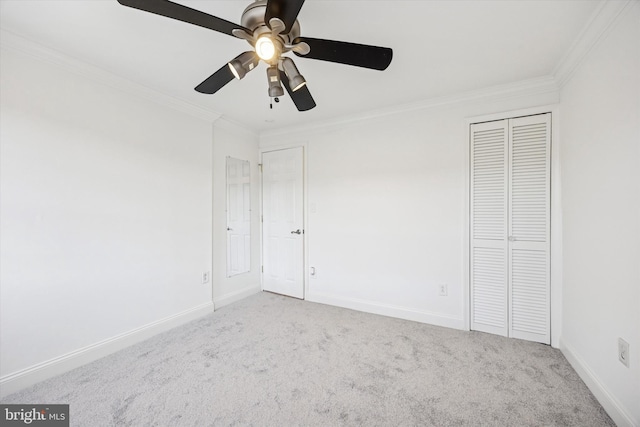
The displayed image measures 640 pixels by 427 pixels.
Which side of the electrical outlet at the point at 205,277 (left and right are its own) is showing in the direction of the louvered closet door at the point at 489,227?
front

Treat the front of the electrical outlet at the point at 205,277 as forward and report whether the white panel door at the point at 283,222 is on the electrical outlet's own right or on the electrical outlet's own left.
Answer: on the electrical outlet's own left

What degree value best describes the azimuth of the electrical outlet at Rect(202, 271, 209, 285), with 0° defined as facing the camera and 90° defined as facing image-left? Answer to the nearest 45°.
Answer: approximately 315°

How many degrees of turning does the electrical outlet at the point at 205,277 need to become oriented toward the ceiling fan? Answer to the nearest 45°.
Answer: approximately 45° to its right

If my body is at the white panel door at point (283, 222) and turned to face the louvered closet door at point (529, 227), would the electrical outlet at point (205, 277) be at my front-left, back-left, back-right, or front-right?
back-right

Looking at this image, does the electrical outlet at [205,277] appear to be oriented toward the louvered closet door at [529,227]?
yes

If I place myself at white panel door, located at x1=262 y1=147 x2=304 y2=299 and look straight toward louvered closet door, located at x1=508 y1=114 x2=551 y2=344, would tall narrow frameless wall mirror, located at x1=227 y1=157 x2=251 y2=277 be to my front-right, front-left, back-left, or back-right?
back-right

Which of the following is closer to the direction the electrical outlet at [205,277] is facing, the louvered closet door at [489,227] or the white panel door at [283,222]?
the louvered closet door
